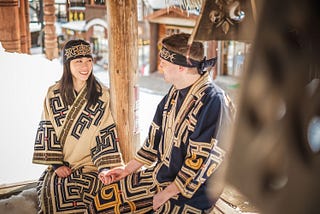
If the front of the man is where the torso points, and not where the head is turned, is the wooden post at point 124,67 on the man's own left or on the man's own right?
on the man's own right

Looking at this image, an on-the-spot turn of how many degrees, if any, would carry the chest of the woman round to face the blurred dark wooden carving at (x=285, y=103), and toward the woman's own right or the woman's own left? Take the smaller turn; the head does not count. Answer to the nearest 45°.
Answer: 0° — they already face it

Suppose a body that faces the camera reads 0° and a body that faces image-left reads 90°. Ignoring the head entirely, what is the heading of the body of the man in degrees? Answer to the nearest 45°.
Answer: approximately 45°

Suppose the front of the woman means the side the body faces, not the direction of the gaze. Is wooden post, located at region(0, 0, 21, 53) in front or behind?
behind

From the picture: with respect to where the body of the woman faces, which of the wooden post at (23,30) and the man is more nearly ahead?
the man

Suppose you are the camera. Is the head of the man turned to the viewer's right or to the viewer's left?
to the viewer's left

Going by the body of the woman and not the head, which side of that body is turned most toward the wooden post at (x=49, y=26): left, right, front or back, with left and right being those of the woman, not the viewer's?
back

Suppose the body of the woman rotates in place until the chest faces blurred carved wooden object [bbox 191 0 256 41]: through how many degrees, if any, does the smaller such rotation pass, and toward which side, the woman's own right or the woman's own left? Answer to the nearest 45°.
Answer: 0° — they already face it

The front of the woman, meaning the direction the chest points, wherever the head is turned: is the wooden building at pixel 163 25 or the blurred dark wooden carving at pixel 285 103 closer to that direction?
the blurred dark wooden carving
